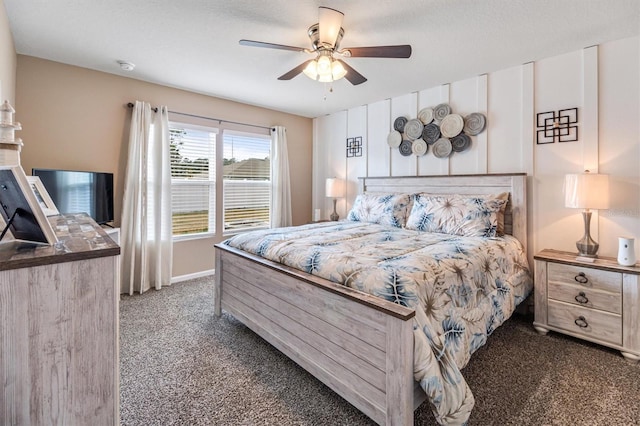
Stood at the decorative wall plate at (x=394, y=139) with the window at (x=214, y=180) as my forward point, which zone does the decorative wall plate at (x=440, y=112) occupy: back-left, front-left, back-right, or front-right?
back-left

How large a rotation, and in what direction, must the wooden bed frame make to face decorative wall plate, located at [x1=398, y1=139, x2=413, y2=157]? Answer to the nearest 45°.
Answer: approximately 135° to its right

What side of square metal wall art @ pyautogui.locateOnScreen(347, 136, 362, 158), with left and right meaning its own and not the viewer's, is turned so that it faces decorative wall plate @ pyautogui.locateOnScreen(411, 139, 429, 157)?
left

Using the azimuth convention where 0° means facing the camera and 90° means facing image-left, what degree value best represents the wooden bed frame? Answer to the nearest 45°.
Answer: approximately 45°

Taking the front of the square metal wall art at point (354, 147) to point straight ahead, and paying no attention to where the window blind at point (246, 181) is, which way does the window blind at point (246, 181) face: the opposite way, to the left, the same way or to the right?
to the left

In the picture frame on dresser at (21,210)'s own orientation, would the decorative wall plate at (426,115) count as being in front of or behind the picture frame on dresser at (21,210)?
in front

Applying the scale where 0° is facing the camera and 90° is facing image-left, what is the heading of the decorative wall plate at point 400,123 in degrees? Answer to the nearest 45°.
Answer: approximately 45°

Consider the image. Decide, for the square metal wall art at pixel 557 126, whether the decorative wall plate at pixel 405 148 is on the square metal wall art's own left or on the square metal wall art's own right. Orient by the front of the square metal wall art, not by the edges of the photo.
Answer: on the square metal wall art's own right

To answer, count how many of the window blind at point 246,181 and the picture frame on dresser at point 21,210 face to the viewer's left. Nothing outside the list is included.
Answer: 0

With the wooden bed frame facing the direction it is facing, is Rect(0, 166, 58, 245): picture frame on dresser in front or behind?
in front
